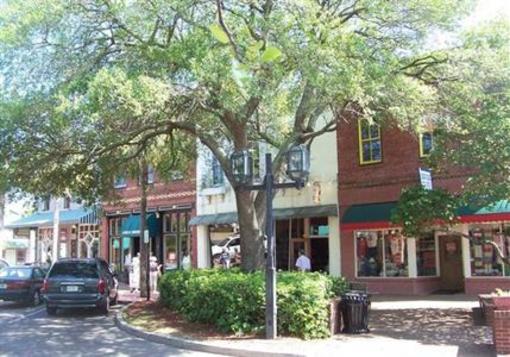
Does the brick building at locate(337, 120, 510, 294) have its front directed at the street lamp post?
yes

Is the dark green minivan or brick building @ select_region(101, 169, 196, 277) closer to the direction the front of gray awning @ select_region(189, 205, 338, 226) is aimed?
the dark green minivan

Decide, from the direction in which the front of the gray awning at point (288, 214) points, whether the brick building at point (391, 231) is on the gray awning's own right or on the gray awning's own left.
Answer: on the gray awning's own left

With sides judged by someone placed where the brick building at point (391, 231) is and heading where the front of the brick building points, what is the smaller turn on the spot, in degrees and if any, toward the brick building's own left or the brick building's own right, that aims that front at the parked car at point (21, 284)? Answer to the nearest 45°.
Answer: approximately 90° to the brick building's own right

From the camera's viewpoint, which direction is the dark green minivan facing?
away from the camera

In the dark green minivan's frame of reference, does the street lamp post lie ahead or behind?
behind

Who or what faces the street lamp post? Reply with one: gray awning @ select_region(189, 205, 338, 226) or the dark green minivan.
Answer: the gray awning

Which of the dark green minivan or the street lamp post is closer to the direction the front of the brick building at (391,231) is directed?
the street lamp post

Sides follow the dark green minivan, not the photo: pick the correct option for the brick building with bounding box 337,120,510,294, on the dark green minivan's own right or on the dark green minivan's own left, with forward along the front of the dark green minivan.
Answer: on the dark green minivan's own right

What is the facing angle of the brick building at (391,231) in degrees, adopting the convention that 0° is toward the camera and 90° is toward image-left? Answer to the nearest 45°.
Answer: approximately 0°

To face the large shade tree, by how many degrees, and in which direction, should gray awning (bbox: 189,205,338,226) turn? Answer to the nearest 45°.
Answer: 0° — it already faces it

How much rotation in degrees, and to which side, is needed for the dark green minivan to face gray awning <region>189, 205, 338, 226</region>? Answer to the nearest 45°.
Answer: approximately 45° to its right

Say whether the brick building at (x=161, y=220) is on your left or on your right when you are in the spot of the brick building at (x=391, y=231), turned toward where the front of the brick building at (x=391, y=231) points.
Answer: on your right
